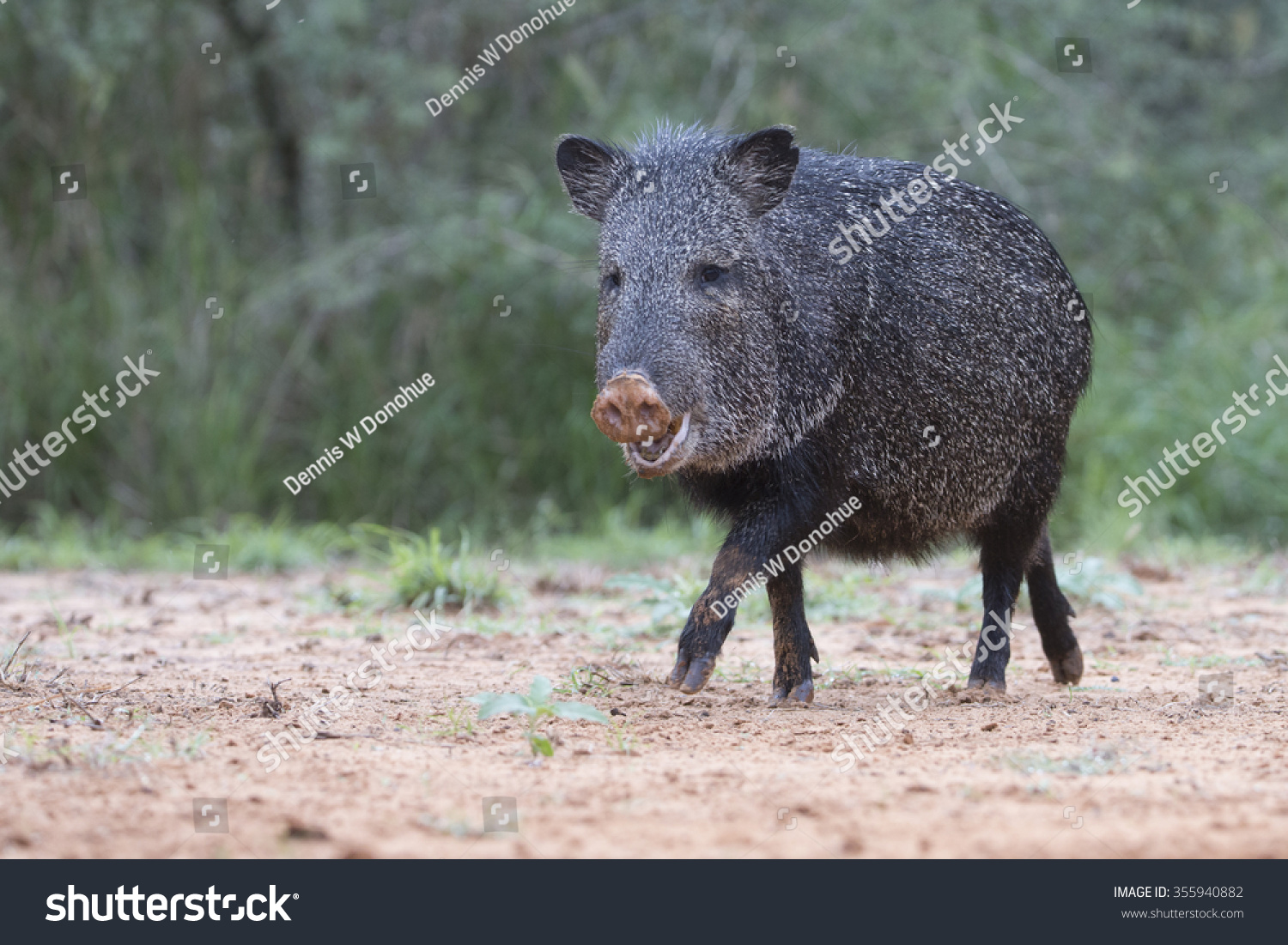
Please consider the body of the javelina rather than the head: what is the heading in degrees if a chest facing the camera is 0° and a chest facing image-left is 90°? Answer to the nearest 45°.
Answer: approximately 45°

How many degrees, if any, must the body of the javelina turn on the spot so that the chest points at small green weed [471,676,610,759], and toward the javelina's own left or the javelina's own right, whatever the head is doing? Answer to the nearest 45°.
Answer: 0° — it already faces it
